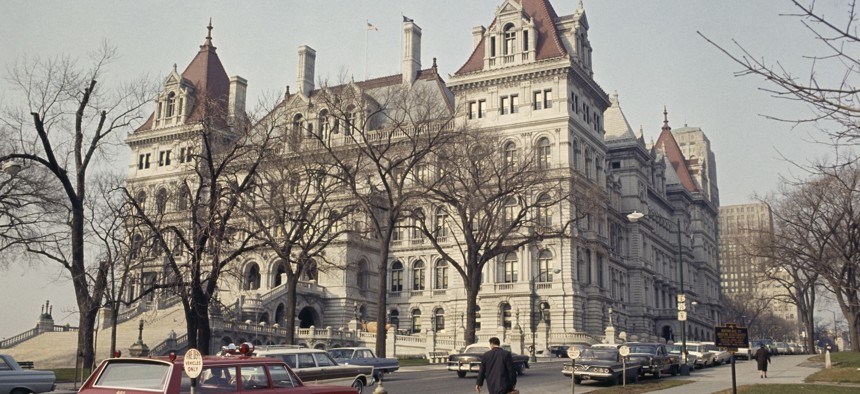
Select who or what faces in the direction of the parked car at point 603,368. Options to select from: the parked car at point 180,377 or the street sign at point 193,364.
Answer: the parked car at point 180,377

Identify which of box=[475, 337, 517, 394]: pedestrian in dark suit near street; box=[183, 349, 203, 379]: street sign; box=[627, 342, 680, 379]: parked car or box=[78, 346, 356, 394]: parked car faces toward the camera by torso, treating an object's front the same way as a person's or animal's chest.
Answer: the street sign

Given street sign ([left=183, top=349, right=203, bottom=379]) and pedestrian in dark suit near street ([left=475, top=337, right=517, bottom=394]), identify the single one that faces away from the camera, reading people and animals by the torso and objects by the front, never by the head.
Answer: the pedestrian in dark suit near street

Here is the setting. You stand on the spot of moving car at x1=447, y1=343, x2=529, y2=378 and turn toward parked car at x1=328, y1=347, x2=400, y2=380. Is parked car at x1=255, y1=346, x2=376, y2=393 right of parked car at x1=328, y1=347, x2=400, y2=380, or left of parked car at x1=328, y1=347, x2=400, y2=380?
left

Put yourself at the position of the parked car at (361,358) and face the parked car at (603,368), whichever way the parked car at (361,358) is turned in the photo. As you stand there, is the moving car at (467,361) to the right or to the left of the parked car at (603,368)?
left

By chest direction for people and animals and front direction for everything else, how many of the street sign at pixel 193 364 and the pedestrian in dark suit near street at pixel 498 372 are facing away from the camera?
1

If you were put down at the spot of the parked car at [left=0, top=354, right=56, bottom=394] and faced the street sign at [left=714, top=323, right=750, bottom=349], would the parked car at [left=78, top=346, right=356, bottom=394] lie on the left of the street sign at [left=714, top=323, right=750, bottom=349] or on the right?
right

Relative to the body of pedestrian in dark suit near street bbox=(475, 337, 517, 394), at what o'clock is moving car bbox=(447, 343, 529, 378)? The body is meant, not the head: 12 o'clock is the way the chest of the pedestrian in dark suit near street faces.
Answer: The moving car is roughly at 12 o'clock from the pedestrian in dark suit near street.

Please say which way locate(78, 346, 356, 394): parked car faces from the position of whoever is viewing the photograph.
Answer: facing away from the viewer and to the right of the viewer

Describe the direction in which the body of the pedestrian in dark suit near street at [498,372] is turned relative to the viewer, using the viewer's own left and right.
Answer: facing away from the viewer

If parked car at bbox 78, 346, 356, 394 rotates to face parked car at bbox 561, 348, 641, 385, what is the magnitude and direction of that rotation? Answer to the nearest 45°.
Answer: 0° — it already faces it

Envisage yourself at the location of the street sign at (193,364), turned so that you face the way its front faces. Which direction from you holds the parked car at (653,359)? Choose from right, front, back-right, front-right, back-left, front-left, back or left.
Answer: back-left
